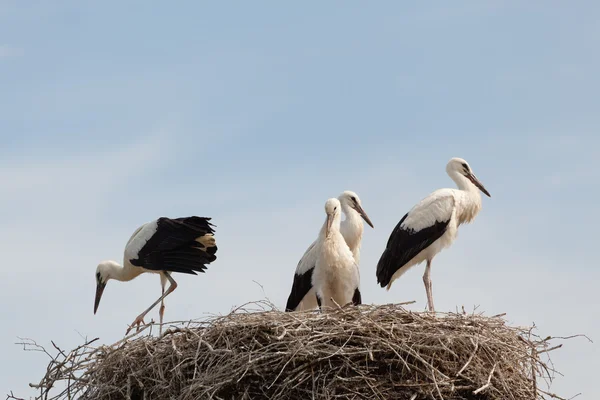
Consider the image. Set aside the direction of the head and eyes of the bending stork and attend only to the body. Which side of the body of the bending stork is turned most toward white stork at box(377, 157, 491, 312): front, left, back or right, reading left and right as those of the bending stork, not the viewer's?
back

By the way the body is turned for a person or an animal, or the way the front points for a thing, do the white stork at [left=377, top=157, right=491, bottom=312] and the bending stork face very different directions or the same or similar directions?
very different directions

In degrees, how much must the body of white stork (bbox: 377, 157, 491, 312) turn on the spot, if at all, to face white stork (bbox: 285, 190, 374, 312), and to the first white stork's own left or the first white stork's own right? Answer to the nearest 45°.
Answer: approximately 135° to the first white stork's own right

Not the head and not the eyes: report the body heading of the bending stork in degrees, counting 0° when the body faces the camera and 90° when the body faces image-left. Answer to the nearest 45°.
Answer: approximately 90°

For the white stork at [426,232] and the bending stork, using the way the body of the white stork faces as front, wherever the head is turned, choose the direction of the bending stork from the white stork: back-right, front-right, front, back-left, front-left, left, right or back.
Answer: back

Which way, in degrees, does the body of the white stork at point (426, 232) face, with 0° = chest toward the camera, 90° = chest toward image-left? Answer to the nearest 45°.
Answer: approximately 270°
